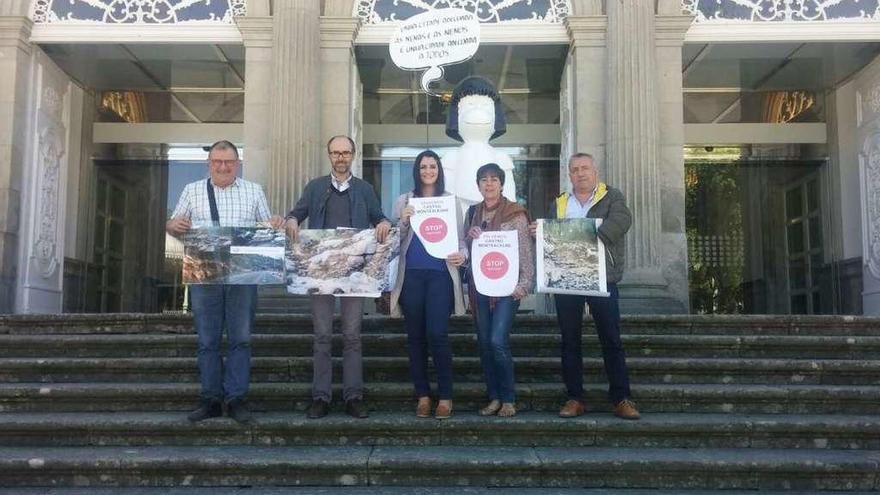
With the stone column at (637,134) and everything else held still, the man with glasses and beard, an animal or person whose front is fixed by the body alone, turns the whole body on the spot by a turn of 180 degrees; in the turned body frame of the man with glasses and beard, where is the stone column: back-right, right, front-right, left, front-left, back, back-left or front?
front-right

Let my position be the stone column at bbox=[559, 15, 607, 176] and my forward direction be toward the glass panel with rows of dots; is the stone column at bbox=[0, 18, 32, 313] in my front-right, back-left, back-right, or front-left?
back-left

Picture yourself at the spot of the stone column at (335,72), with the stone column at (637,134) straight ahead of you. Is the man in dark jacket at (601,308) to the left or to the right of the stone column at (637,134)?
right

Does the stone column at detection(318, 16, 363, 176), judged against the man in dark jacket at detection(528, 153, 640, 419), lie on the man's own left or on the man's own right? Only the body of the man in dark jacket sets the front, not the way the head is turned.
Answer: on the man's own right

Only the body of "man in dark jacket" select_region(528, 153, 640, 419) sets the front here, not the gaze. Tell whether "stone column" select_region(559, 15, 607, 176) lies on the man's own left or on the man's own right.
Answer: on the man's own right

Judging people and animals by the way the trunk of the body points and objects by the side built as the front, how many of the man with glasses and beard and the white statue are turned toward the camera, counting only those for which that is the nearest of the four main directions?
2

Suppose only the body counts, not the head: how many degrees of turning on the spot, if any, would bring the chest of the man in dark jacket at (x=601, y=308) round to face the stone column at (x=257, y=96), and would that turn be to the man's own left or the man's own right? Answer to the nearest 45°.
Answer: approximately 90° to the man's own right

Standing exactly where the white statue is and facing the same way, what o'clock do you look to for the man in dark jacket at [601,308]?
The man in dark jacket is roughly at 11 o'clock from the white statue.

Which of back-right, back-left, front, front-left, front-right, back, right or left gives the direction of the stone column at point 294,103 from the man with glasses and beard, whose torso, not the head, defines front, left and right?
back

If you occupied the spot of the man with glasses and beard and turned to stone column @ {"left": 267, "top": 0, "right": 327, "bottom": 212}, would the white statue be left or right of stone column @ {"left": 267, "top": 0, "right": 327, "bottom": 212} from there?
right
